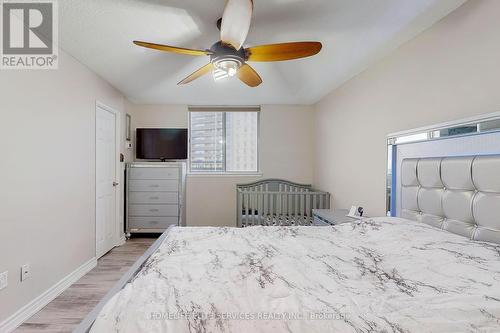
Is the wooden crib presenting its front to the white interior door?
no

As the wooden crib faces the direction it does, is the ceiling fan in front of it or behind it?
in front

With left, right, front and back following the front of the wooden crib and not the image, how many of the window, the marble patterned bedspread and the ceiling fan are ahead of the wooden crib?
2

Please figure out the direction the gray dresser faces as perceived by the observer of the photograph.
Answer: facing the viewer

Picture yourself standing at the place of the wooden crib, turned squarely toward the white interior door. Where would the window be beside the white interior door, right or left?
right

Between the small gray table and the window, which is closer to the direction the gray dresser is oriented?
the small gray table

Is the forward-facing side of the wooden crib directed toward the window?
no

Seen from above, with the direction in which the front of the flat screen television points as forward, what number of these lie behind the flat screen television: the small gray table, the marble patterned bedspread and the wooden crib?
0

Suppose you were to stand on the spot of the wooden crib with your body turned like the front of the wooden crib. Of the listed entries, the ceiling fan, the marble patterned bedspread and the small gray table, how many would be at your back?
0

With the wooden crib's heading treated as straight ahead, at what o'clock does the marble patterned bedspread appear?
The marble patterned bedspread is roughly at 12 o'clock from the wooden crib.

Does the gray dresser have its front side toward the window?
no

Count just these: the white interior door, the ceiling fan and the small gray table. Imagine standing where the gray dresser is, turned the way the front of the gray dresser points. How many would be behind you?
0

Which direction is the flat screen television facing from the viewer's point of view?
toward the camera

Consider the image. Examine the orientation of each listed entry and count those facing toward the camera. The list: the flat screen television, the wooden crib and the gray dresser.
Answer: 3

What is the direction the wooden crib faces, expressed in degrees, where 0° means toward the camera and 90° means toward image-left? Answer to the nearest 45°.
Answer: approximately 0°

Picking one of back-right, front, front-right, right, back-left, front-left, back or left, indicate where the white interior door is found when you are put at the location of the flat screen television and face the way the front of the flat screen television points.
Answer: front-right
